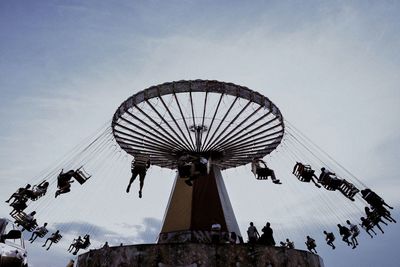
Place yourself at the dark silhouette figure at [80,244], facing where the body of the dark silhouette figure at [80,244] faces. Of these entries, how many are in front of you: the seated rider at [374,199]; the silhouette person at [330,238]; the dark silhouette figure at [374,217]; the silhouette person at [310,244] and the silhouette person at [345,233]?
0

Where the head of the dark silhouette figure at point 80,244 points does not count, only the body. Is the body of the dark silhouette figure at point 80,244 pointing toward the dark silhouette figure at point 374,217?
no

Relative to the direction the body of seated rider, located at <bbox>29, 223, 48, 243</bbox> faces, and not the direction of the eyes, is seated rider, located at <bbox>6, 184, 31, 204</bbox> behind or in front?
in front

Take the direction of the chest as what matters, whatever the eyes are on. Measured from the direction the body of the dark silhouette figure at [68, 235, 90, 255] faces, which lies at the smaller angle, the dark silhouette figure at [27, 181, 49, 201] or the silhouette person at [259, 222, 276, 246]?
the dark silhouette figure

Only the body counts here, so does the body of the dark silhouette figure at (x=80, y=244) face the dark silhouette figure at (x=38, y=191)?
no

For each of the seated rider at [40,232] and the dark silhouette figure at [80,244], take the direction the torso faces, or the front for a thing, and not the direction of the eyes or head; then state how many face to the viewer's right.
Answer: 0

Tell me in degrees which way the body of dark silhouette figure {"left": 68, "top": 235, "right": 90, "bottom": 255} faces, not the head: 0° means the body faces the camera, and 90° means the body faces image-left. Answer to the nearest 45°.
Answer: approximately 90°

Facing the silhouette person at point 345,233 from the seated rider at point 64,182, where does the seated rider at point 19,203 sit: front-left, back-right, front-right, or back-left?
back-left

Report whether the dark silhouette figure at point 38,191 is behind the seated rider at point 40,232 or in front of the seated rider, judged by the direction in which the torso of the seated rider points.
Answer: in front

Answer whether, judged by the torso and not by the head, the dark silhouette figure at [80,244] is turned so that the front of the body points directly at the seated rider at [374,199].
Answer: no

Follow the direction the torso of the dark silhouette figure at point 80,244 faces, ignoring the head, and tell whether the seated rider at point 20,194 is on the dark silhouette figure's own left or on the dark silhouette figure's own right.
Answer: on the dark silhouette figure's own left
